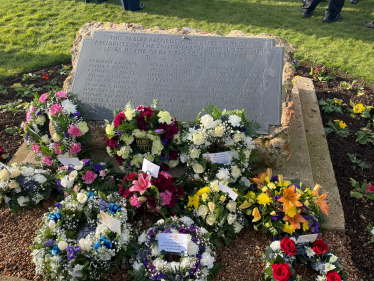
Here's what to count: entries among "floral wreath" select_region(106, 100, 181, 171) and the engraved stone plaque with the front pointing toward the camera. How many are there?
2

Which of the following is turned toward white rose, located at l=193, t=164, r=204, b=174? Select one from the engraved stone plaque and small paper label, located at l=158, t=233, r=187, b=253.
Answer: the engraved stone plaque

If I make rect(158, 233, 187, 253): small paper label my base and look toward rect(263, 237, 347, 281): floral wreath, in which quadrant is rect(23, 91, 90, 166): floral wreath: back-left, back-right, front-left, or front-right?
back-left

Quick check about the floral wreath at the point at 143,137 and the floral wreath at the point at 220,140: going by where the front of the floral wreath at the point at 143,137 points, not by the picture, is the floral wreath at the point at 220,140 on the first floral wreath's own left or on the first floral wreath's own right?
on the first floral wreath's own left

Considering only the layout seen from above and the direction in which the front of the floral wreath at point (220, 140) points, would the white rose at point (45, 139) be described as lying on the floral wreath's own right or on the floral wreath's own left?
on the floral wreath's own right

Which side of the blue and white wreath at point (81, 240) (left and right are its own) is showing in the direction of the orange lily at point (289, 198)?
left

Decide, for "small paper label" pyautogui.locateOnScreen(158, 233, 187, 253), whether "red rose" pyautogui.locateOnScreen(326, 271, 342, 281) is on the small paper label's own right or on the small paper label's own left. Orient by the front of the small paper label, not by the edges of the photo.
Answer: on the small paper label's own left

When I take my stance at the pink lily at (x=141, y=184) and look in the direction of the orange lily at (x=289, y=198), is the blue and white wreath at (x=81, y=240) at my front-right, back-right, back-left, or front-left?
back-right
